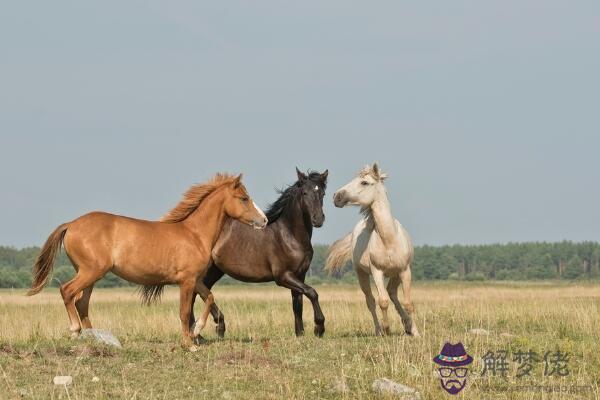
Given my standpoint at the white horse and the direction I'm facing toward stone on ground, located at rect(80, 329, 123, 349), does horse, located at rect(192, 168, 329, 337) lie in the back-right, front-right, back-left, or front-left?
front-right

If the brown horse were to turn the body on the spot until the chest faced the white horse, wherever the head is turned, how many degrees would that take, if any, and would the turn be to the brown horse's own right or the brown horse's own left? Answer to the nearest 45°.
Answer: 0° — it already faces it

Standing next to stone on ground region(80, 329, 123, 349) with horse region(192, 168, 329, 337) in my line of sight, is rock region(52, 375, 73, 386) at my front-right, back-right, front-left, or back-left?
back-right

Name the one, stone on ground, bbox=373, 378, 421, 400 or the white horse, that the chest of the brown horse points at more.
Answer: the white horse

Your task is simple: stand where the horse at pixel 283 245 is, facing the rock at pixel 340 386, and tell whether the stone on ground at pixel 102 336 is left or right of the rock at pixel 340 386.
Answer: right

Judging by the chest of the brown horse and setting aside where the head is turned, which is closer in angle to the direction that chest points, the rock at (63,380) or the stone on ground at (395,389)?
the stone on ground

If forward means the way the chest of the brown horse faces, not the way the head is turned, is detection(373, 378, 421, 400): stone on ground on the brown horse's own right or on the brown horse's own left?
on the brown horse's own right

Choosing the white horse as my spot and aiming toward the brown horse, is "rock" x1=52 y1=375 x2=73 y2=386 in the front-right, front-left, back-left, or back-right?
front-left

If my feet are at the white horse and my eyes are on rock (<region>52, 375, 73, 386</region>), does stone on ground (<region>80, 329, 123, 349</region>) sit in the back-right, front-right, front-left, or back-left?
front-right

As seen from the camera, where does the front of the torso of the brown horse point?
to the viewer's right

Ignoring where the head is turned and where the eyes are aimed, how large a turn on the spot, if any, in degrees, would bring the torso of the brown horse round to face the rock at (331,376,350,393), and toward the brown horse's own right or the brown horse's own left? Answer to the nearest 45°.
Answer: approximately 45° to the brown horse's own right
